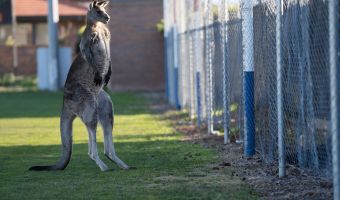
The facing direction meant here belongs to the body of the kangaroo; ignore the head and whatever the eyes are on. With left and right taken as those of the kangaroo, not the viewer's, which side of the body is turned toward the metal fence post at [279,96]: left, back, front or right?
front

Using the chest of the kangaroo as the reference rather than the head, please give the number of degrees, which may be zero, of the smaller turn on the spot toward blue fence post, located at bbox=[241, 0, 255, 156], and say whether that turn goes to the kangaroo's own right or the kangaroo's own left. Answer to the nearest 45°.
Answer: approximately 45° to the kangaroo's own left

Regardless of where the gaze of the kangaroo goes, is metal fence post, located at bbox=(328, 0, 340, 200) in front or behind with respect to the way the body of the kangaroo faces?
in front

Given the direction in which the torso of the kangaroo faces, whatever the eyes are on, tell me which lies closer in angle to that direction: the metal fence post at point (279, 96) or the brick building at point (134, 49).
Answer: the metal fence post

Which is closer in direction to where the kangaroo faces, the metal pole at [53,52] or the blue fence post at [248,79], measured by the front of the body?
the blue fence post

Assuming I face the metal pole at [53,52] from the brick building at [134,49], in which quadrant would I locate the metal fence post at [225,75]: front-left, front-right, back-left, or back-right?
back-left

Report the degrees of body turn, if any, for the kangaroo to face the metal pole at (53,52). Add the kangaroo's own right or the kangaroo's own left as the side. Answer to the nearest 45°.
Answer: approximately 135° to the kangaroo's own left
